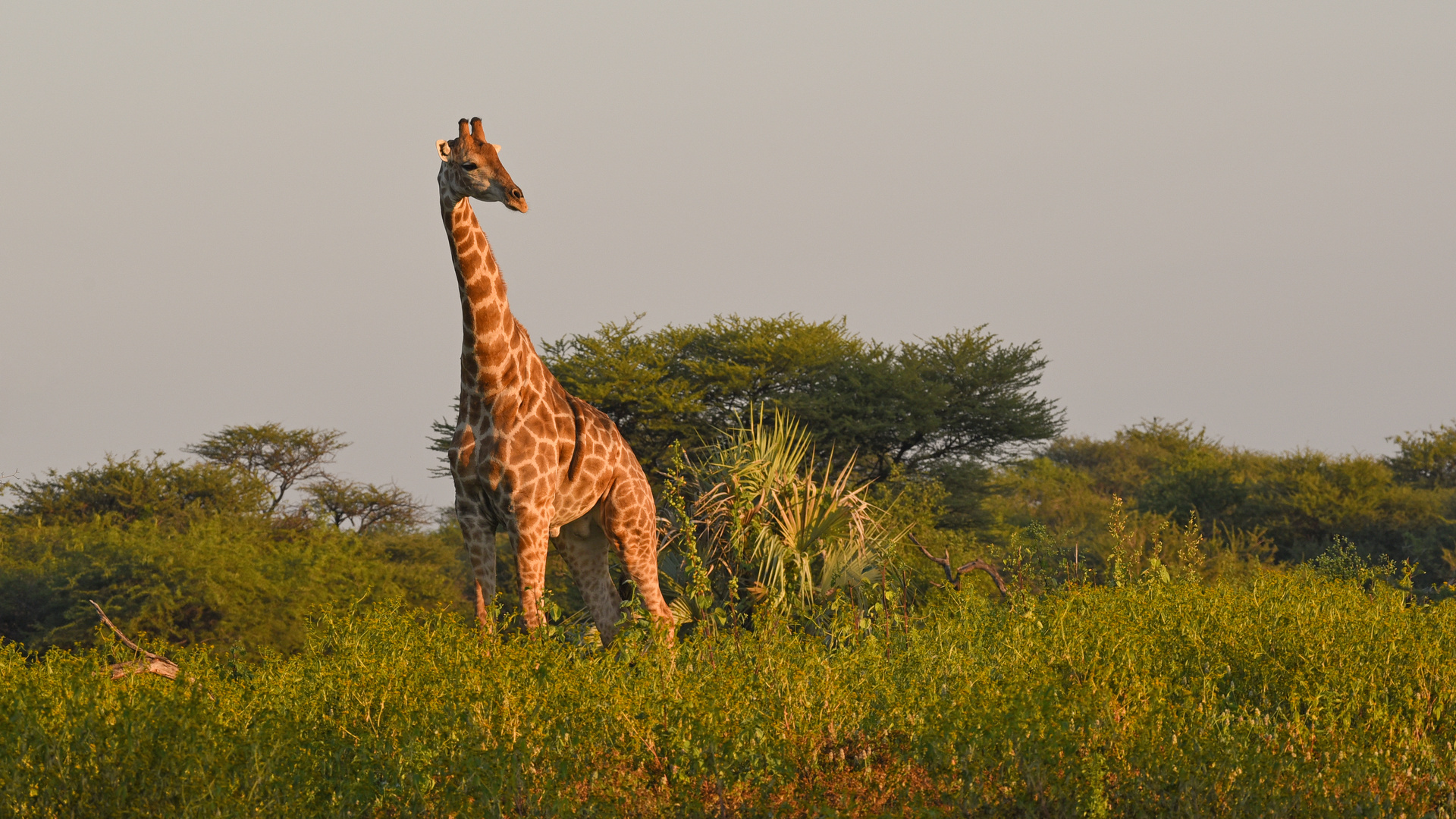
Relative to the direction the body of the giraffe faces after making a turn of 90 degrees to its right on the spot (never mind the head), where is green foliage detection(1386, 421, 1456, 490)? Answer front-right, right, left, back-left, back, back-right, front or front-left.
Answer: right

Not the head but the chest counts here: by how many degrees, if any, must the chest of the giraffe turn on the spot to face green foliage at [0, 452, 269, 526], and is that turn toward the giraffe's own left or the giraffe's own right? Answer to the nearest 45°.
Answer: approximately 90° to the giraffe's own right

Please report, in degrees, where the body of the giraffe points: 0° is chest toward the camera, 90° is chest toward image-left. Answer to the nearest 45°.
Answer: approximately 45°

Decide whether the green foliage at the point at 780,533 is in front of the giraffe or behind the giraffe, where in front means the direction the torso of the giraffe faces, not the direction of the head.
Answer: behind

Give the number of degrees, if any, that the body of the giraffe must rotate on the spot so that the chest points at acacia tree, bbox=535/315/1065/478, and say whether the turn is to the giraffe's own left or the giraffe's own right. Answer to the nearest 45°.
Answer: approximately 135° to the giraffe's own right

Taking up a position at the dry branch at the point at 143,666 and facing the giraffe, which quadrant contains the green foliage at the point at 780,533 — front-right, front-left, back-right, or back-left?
front-left

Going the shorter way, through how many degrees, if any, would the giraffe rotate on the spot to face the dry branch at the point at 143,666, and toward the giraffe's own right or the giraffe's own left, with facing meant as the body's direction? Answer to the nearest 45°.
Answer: approximately 45° to the giraffe's own right

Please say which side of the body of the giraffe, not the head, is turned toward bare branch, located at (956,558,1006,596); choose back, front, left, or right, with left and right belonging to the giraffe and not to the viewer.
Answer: back
